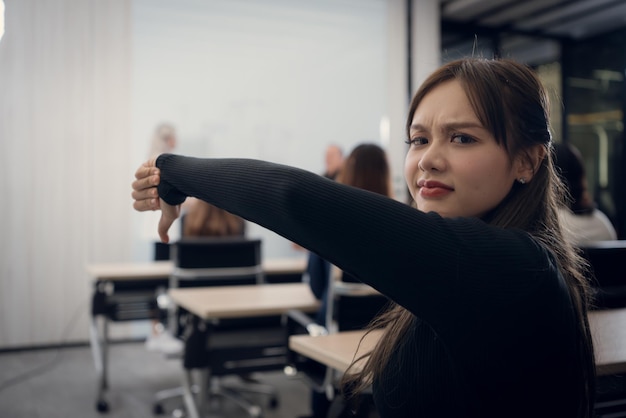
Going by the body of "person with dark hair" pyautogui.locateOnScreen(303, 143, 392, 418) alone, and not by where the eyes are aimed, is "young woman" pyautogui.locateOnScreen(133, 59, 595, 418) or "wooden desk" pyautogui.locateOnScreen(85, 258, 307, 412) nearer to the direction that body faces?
the wooden desk

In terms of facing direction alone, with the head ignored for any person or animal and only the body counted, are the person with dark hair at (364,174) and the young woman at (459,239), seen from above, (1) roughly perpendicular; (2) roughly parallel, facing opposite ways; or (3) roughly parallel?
roughly perpendicular

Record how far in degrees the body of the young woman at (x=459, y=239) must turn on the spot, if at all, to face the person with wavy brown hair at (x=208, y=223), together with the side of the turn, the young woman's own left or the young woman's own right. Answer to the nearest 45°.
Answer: approximately 90° to the young woman's own right

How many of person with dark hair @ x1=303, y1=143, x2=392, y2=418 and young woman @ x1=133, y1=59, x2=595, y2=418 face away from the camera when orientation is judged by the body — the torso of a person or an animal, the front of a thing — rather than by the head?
1

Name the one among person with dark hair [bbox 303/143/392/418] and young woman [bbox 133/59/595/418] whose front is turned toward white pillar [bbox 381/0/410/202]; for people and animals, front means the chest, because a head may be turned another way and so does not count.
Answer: the person with dark hair

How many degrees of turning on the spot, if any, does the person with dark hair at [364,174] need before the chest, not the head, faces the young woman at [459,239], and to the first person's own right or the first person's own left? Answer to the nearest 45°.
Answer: approximately 180°

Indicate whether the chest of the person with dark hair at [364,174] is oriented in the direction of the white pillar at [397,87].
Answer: yes

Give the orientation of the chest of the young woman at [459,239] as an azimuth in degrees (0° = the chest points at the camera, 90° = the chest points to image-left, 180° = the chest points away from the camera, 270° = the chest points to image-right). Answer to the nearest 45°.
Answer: approximately 90°

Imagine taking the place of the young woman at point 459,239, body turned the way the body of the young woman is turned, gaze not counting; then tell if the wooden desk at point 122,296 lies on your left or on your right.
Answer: on your right

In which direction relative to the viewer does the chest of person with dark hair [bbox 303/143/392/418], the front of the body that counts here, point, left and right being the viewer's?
facing away from the viewer

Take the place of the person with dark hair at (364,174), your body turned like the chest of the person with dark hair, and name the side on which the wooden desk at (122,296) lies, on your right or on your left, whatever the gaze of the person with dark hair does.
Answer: on your left
